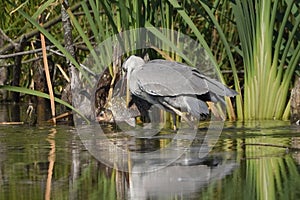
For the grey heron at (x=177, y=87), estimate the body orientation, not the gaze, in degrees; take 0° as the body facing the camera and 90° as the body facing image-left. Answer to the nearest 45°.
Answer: approximately 90°
